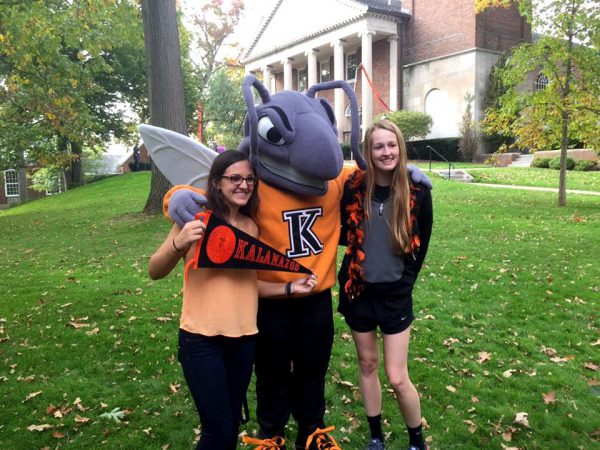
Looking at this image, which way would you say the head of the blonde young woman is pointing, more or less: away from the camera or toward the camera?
toward the camera

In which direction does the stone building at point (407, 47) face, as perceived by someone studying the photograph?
facing the viewer and to the left of the viewer

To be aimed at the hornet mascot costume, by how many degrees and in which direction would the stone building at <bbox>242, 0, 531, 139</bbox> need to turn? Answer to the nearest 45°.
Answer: approximately 45° to its left

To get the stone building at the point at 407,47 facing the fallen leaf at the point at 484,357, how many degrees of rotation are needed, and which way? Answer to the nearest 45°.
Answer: approximately 45° to its left

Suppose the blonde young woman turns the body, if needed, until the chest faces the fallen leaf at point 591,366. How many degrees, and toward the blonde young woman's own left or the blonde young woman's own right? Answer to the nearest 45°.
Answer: approximately 135° to the blonde young woman's own left

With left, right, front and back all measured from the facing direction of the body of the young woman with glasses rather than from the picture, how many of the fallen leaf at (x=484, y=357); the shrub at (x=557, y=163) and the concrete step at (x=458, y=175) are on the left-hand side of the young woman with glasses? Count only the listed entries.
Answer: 3

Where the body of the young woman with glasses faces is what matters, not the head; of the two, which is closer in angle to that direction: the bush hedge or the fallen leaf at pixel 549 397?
the fallen leaf

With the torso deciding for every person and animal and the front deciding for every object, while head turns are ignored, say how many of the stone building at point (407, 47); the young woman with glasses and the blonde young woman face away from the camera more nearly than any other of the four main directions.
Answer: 0

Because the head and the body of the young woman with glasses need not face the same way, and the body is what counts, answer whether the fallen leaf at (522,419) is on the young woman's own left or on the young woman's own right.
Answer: on the young woman's own left

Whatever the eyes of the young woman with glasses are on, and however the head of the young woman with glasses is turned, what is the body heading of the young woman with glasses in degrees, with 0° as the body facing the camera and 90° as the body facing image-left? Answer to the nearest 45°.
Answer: approximately 315°

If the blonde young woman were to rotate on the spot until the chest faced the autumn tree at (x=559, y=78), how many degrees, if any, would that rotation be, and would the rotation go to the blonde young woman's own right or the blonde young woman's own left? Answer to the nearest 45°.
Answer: approximately 135° to the blonde young woman's own left

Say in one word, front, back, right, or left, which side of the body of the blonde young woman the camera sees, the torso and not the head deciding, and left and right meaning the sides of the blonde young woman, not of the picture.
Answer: front

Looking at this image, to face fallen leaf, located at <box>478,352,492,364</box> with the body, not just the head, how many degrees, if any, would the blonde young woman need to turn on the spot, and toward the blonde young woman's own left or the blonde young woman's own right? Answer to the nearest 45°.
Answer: approximately 135° to the blonde young woman's own left

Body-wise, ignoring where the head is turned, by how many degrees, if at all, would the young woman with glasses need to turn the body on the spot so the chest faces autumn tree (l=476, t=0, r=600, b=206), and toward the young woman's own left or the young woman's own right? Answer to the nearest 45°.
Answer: approximately 90° to the young woman's own left

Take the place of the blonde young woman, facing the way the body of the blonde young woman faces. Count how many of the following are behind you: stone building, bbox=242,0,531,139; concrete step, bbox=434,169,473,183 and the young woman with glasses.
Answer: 2
